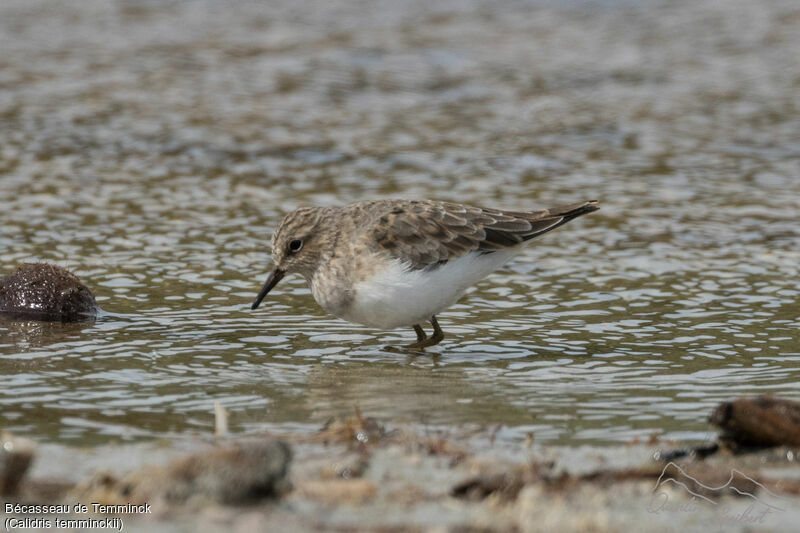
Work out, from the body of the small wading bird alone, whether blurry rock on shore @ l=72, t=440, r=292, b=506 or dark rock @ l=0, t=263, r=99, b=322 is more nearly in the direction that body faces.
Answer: the dark rock

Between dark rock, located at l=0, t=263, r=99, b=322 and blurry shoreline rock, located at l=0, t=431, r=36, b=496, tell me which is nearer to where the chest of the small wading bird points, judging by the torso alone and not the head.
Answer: the dark rock

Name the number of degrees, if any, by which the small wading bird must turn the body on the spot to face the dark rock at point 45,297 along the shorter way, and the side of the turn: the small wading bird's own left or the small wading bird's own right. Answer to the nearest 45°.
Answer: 0° — it already faces it

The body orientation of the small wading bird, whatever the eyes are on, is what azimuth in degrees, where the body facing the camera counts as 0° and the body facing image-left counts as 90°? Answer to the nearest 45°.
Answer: approximately 90°

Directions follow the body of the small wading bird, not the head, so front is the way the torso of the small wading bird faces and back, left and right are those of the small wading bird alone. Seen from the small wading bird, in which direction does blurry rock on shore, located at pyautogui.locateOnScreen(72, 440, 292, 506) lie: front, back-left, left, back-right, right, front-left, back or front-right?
left

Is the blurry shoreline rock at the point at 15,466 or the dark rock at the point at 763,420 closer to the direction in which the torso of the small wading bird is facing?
the blurry shoreline rock

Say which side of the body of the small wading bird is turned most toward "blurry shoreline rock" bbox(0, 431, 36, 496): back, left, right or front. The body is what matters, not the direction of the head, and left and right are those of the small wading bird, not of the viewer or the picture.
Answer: left

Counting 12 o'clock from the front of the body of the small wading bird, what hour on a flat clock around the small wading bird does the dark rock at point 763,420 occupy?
The dark rock is roughly at 8 o'clock from the small wading bird.
